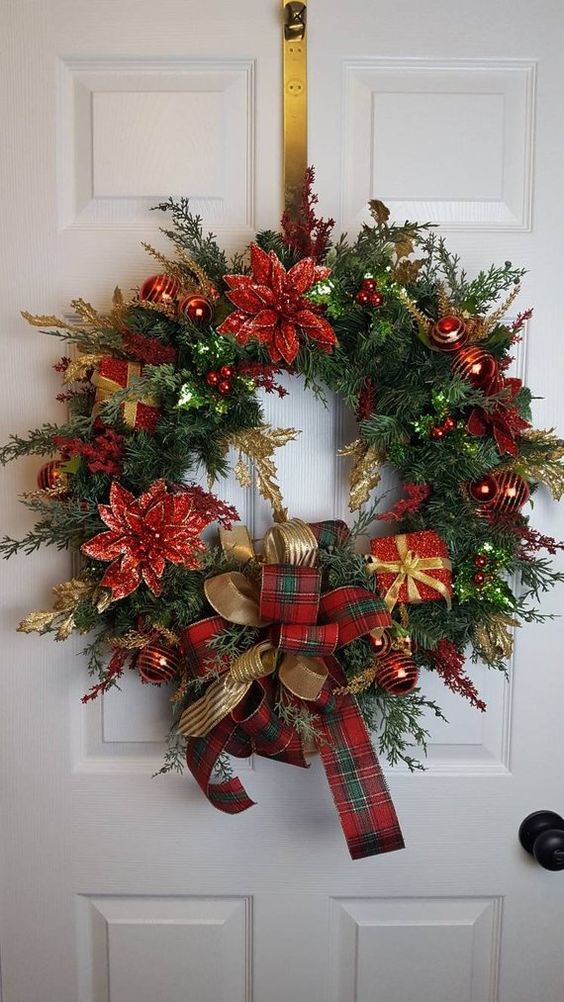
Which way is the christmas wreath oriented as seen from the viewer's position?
toward the camera
